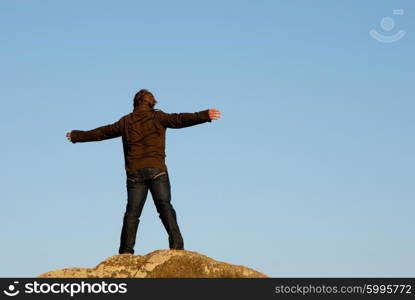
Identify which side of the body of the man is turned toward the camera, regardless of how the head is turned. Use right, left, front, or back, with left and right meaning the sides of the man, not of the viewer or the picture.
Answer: back
